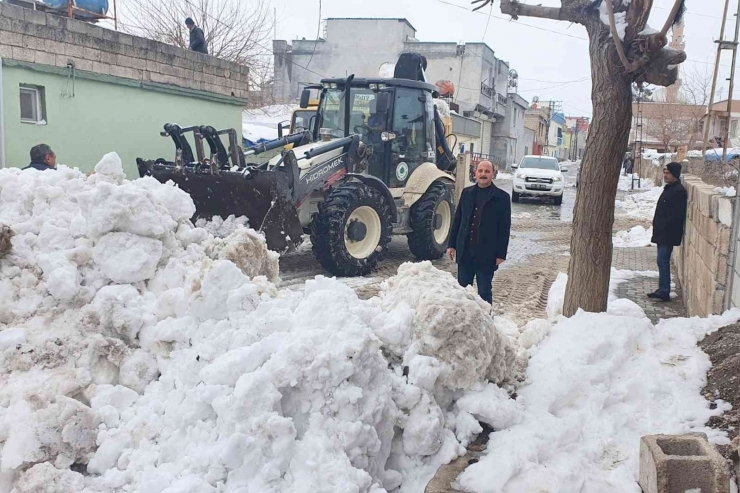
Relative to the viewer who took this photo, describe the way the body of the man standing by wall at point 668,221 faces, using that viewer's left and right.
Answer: facing to the left of the viewer

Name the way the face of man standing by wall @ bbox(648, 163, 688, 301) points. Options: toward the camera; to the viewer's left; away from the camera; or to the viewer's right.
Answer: to the viewer's left

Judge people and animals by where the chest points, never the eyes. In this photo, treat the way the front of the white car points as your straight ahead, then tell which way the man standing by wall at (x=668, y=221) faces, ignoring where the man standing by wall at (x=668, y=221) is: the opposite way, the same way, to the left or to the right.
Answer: to the right

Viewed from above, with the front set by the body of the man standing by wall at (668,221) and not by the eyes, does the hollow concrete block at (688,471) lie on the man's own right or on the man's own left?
on the man's own left

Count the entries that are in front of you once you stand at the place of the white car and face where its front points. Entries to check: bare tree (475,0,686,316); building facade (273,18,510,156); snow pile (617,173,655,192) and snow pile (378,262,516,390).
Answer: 2

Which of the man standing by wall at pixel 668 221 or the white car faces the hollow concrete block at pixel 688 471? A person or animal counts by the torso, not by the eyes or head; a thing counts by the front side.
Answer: the white car

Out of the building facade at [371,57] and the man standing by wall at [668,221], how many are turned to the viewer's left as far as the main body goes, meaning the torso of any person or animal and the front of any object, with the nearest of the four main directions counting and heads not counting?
1
